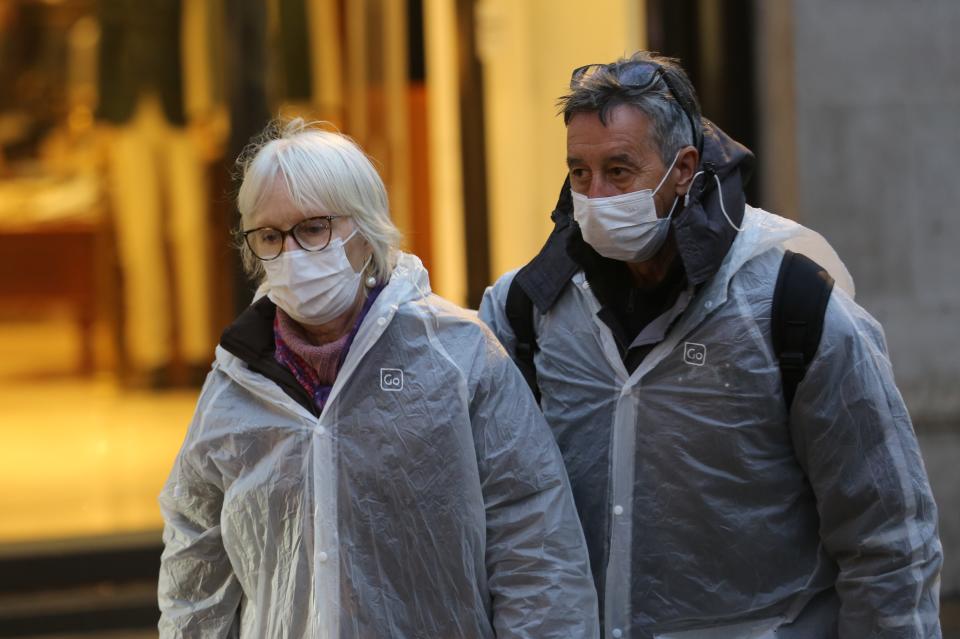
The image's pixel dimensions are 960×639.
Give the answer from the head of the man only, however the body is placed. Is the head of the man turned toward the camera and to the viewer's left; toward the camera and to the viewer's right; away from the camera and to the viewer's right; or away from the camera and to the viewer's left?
toward the camera and to the viewer's left

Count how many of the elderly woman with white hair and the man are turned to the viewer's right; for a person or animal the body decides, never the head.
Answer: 0

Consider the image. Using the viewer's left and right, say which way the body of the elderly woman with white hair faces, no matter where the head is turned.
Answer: facing the viewer and to the left of the viewer

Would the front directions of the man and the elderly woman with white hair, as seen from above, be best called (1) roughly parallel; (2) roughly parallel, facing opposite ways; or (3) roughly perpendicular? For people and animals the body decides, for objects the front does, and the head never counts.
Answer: roughly parallel

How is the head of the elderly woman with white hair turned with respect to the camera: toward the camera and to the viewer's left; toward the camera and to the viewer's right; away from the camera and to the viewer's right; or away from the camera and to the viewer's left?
toward the camera and to the viewer's left
